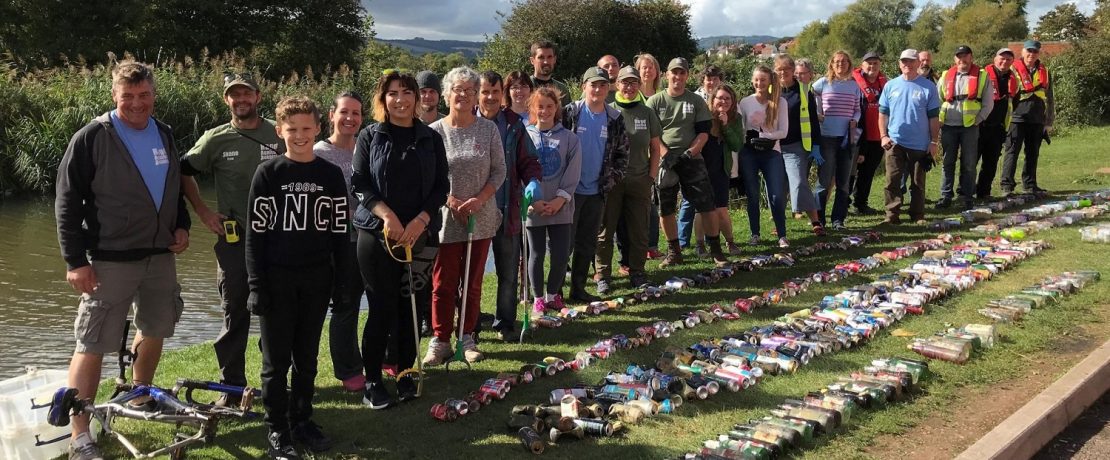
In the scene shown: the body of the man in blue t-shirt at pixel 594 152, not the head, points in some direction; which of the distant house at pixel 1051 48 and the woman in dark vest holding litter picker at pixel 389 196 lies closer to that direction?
the woman in dark vest holding litter picker

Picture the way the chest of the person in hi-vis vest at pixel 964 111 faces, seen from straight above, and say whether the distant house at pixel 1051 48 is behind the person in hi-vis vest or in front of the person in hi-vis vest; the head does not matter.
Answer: behind

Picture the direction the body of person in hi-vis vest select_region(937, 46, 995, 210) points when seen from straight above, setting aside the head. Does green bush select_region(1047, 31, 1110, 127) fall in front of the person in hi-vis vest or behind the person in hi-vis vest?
behind

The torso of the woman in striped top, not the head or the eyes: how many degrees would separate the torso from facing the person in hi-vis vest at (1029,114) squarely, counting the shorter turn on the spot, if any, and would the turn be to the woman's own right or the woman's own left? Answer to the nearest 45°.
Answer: approximately 135° to the woman's own left

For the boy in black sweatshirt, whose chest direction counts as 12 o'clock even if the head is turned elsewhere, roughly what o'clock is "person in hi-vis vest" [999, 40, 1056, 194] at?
The person in hi-vis vest is roughly at 8 o'clock from the boy in black sweatshirt.

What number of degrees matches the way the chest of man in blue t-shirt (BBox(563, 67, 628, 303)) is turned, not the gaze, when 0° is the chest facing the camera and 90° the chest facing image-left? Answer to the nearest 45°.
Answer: approximately 0°

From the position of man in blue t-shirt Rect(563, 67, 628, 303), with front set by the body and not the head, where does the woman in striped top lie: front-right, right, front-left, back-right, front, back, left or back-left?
back-left

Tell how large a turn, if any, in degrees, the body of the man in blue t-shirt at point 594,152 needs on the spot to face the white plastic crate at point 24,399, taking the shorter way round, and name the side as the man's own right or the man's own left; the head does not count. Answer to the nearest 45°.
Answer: approximately 45° to the man's own right
